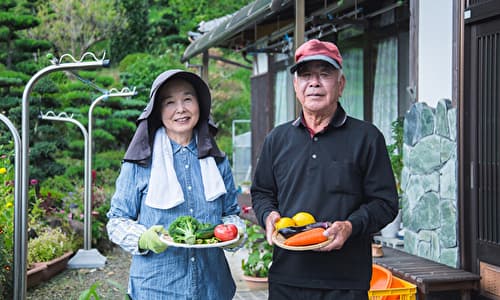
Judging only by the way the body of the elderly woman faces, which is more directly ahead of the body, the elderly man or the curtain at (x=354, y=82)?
the elderly man

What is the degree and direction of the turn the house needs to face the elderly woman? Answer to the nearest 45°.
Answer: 0° — it already faces them

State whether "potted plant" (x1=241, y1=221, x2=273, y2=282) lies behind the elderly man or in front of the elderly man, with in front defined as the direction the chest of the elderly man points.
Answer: behind

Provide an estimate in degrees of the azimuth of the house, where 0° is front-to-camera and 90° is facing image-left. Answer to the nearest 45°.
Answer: approximately 45°

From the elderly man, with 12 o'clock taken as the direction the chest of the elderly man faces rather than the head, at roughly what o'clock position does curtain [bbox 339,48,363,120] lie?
The curtain is roughly at 6 o'clock from the elderly man.

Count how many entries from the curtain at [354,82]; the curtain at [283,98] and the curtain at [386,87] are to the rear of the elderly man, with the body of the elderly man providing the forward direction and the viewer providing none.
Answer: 3
